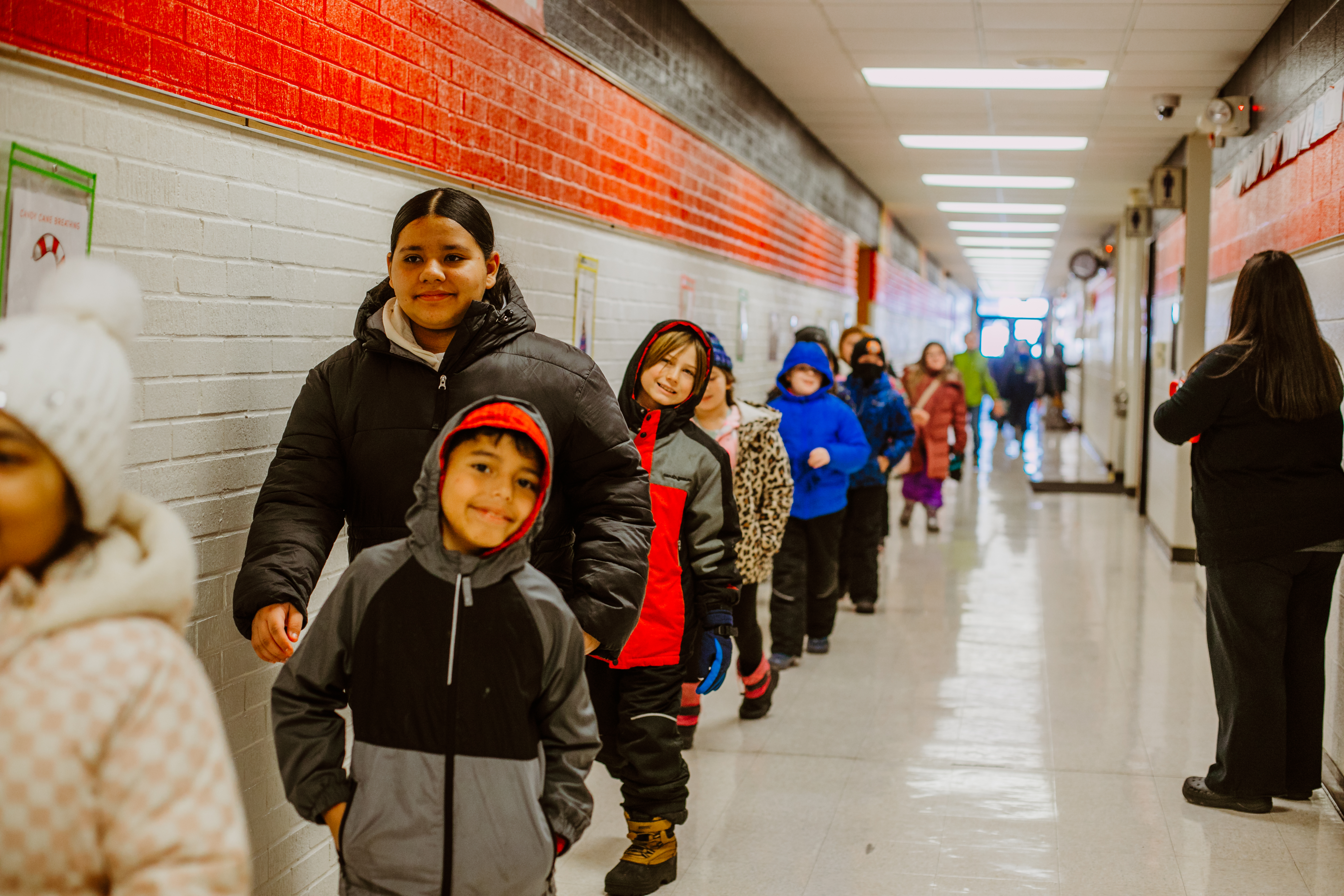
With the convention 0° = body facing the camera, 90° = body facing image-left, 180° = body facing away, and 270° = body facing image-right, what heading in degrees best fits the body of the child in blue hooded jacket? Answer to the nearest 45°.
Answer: approximately 0°

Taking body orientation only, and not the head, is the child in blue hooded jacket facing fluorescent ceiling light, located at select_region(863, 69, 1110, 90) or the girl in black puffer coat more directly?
the girl in black puffer coat

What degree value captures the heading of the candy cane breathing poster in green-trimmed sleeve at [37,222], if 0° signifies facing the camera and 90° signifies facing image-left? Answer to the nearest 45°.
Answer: approximately 315°
